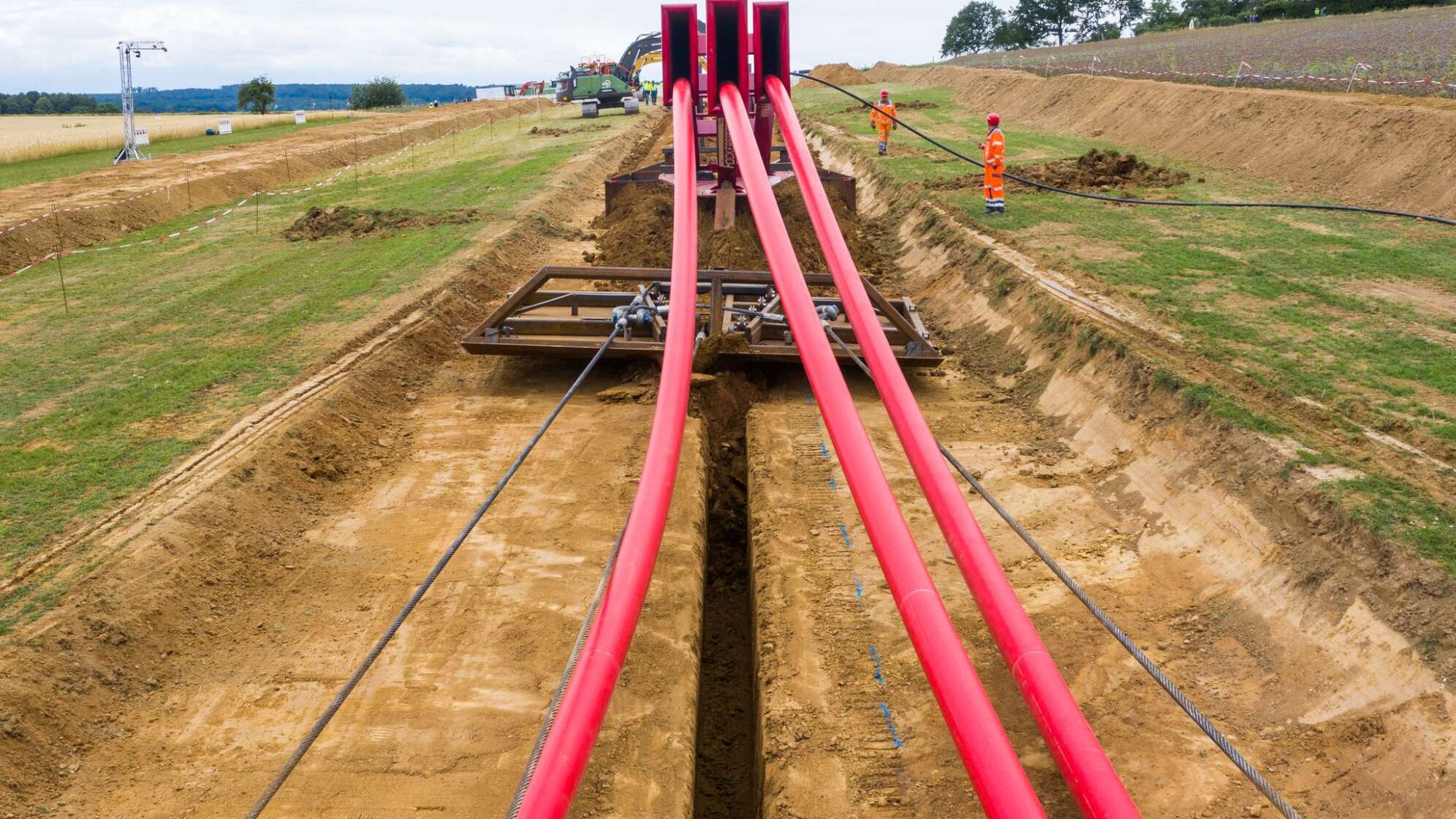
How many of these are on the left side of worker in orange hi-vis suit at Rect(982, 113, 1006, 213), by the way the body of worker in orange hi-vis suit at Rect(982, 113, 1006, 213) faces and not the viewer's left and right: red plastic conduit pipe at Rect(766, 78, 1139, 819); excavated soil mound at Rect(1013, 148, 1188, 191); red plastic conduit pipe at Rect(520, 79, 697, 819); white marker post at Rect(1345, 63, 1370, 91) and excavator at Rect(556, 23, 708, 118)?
2

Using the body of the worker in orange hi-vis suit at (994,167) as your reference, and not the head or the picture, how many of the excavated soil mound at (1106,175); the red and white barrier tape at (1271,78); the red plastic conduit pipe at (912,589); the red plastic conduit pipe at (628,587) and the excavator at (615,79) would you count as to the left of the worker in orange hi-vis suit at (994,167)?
2

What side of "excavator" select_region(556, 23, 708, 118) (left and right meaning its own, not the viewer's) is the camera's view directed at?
right
